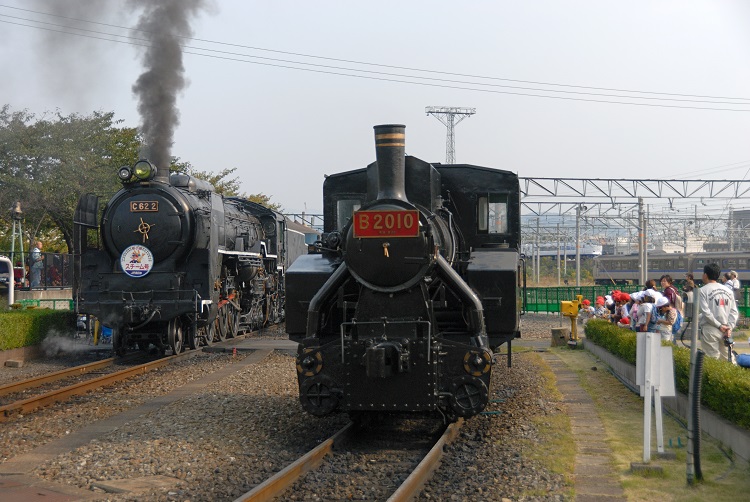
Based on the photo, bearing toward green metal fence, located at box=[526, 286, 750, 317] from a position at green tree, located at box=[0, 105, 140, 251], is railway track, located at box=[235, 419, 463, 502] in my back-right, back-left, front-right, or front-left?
front-right

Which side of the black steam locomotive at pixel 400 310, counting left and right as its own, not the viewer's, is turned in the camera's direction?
front

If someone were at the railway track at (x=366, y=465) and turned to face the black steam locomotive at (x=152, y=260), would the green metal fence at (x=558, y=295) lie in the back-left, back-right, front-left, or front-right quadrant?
front-right

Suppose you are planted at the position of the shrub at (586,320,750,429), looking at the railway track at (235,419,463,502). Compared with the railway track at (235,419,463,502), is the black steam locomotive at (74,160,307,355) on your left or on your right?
right

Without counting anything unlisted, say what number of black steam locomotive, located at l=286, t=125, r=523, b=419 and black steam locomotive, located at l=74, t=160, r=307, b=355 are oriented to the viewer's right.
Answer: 0

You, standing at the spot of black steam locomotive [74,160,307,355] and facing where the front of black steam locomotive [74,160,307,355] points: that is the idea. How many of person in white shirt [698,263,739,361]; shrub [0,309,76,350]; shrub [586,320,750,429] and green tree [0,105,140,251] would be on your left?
2

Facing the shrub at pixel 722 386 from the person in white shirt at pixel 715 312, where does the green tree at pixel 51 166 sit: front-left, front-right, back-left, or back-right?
back-right

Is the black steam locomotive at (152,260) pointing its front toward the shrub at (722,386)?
no

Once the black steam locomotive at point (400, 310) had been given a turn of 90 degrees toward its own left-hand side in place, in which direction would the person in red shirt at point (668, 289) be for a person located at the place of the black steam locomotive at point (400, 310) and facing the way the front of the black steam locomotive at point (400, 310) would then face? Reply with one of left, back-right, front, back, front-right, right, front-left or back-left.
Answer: front-left

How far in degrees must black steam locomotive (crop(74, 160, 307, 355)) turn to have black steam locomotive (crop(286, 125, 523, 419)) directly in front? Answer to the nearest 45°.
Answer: approximately 45° to its left

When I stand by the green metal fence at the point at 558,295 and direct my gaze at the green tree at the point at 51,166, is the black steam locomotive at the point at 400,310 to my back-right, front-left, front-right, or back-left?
front-left

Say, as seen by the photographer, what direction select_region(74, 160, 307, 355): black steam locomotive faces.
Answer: facing the viewer and to the left of the viewer

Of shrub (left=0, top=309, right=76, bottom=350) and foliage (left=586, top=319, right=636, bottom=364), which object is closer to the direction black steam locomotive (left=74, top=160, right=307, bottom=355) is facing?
the shrub

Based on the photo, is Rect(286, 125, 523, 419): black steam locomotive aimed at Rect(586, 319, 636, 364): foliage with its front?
no

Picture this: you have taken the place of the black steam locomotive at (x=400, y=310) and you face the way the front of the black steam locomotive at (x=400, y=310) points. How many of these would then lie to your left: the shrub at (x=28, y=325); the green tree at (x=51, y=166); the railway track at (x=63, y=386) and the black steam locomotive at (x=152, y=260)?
0

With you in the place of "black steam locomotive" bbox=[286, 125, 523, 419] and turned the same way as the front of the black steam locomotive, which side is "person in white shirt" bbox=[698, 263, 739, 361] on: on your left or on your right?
on your left

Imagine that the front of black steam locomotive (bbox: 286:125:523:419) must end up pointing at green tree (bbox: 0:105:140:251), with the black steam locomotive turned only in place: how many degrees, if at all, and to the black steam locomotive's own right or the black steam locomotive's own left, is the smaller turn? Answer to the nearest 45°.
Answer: approximately 135° to the black steam locomotive's own right

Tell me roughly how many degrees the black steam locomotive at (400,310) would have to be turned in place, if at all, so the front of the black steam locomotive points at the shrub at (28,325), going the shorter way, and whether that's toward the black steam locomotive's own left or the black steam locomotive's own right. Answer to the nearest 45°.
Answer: approximately 135° to the black steam locomotive's own right

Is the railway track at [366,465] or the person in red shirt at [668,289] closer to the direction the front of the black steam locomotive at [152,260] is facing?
the railway track

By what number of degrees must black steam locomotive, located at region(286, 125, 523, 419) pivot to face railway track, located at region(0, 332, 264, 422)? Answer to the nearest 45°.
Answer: approximately 135° to its right
